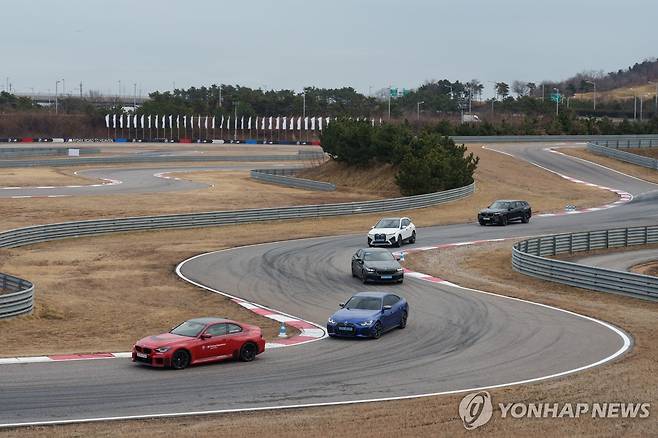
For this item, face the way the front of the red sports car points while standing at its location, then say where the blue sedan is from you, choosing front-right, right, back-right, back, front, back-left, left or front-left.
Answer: back

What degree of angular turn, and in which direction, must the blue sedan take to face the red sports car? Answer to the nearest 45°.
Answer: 0° — it already faces it

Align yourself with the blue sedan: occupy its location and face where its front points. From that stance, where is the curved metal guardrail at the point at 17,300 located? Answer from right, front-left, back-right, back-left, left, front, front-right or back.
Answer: front-right

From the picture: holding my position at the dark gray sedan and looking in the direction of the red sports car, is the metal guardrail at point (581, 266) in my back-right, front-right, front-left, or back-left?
back-left

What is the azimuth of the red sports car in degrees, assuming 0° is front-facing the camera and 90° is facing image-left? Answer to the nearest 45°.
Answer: approximately 45°

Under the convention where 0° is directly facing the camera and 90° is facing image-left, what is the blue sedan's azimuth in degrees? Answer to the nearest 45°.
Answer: approximately 45°

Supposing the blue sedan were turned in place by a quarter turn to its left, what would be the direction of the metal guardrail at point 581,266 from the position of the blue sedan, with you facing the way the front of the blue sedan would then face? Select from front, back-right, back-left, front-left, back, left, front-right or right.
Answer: left

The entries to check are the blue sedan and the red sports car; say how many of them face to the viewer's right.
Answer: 0

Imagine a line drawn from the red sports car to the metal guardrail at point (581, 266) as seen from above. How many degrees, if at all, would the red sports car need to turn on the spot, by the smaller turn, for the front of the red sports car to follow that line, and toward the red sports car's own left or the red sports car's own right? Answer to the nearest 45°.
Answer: approximately 180°

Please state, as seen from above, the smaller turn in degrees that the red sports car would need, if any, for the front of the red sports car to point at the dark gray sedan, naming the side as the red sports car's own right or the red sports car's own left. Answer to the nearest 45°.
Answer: approximately 180°

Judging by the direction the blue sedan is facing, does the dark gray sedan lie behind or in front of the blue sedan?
behind

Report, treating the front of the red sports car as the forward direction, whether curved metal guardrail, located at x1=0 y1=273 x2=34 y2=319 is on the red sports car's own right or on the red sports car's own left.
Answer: on the red sports car's own right
